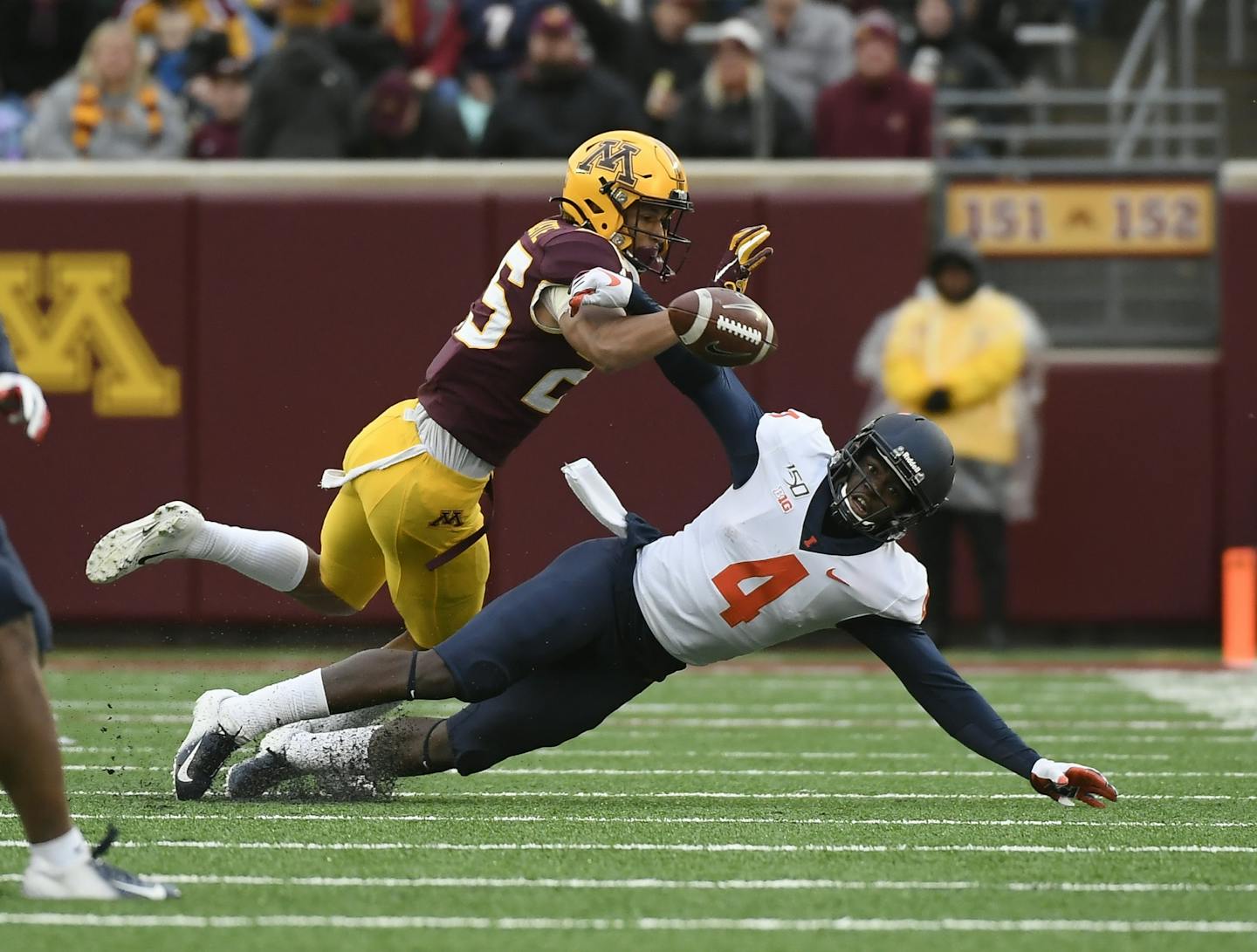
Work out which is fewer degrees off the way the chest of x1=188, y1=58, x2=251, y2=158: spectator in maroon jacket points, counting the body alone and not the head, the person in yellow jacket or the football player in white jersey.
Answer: the football player in white jersey

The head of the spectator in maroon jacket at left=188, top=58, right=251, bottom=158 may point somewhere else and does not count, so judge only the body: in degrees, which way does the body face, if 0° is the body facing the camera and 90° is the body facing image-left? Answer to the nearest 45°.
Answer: approximately 0°

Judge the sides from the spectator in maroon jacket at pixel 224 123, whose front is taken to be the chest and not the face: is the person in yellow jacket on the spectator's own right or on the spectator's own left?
on the spectator's own left

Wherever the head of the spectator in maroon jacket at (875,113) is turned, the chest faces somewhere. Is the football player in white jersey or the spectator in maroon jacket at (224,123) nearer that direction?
the football player in white jersey

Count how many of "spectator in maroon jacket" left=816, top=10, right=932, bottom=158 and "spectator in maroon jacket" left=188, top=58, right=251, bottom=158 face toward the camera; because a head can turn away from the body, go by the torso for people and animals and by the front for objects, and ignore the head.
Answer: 2

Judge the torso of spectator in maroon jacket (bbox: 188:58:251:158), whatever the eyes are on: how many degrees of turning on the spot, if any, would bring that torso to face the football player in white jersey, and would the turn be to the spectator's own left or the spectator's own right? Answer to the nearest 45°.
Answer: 0° — they already face them

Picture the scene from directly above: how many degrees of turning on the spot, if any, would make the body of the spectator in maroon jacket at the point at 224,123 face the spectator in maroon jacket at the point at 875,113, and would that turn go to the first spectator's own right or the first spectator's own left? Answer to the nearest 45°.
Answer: approximately 90° to the first spectator's own left
